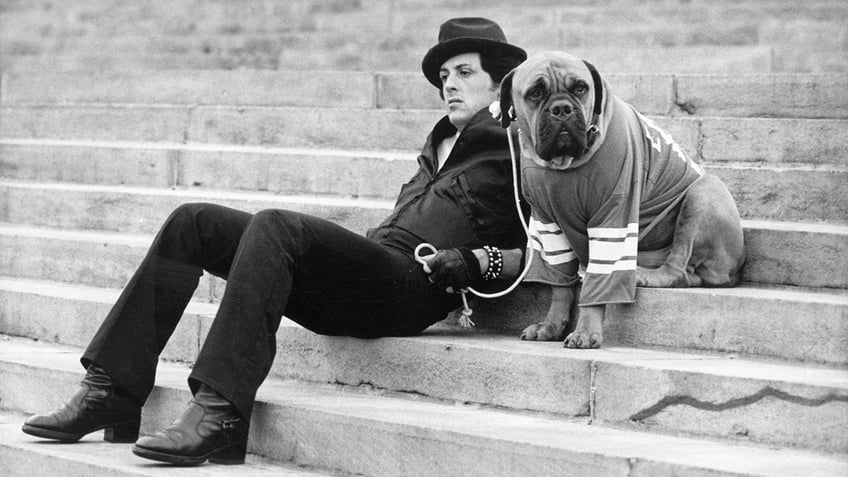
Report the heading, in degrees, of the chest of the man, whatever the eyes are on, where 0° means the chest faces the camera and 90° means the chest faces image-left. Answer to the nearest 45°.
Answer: approximately 45°

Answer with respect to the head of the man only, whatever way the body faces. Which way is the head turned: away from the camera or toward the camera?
toward the camera

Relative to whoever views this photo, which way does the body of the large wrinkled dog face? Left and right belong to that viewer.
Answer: facing the viewer and to the left of the viewer

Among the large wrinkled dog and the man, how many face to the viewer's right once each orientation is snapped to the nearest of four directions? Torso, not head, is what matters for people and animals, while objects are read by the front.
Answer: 0

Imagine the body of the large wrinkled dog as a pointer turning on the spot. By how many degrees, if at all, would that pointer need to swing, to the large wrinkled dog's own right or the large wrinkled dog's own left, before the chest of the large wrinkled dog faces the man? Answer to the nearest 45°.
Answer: approximately 45° to the large wrinkled dog's own right

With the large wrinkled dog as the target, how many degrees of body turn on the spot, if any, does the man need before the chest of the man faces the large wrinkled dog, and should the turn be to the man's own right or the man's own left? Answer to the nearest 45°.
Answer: approximately 135° to the man's own left
